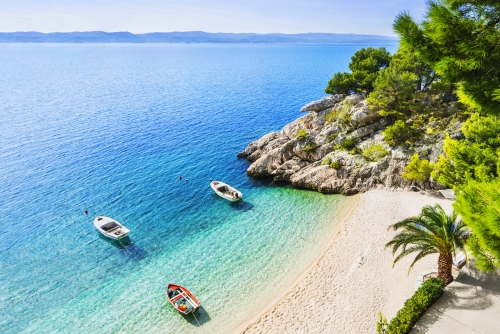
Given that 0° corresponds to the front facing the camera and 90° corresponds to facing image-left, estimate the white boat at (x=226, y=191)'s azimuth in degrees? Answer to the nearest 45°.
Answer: approximately 135°

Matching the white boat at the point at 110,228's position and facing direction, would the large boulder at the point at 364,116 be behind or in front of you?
behind

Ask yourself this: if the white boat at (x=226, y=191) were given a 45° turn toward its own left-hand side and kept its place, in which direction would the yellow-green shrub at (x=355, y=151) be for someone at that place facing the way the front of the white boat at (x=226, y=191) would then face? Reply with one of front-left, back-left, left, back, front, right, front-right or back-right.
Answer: back

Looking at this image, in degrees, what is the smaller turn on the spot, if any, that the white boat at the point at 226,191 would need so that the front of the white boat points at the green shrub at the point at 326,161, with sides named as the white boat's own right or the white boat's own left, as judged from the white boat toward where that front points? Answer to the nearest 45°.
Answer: approximately 135° to the white boat's own right

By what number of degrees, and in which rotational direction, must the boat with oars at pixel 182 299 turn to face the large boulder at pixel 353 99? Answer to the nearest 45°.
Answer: approximately 90° to its right

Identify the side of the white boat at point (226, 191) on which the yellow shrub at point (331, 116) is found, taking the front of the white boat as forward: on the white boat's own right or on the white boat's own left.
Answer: on the white boat's own right

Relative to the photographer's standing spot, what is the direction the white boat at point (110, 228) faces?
facing away from the viewer and to the left of the viewer

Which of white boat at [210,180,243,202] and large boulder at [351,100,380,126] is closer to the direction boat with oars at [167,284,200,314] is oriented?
the white boat

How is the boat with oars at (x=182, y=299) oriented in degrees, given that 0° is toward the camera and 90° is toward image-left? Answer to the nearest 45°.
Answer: approximately 135°
